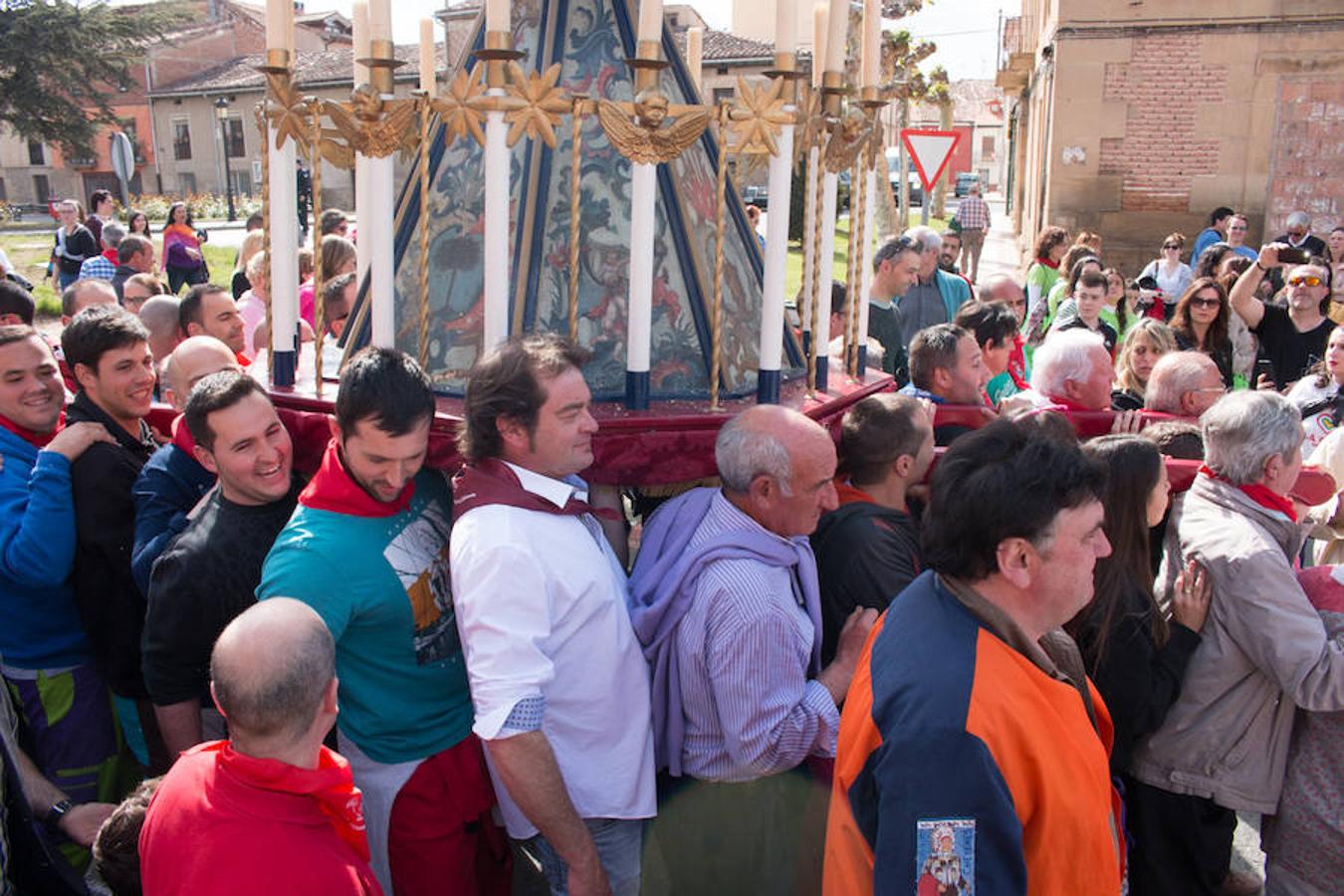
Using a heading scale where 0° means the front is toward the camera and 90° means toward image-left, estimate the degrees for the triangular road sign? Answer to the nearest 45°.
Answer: approximately 0°

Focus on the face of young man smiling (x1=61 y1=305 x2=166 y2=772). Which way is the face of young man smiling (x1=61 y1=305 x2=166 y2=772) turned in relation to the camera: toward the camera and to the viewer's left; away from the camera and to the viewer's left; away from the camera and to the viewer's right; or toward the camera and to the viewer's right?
toward the camera and to the viewer's right

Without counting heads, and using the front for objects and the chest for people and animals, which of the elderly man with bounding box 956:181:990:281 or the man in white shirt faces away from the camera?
the elderly man

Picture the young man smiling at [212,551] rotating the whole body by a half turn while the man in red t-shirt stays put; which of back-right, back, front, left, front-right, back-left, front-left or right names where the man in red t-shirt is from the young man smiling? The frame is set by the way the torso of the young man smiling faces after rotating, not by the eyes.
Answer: back-left

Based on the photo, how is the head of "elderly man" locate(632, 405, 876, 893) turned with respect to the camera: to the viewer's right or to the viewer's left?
to the viewer's right

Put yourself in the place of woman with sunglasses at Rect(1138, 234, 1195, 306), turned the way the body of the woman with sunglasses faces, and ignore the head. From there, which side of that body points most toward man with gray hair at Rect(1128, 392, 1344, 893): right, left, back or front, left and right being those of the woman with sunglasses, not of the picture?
front
